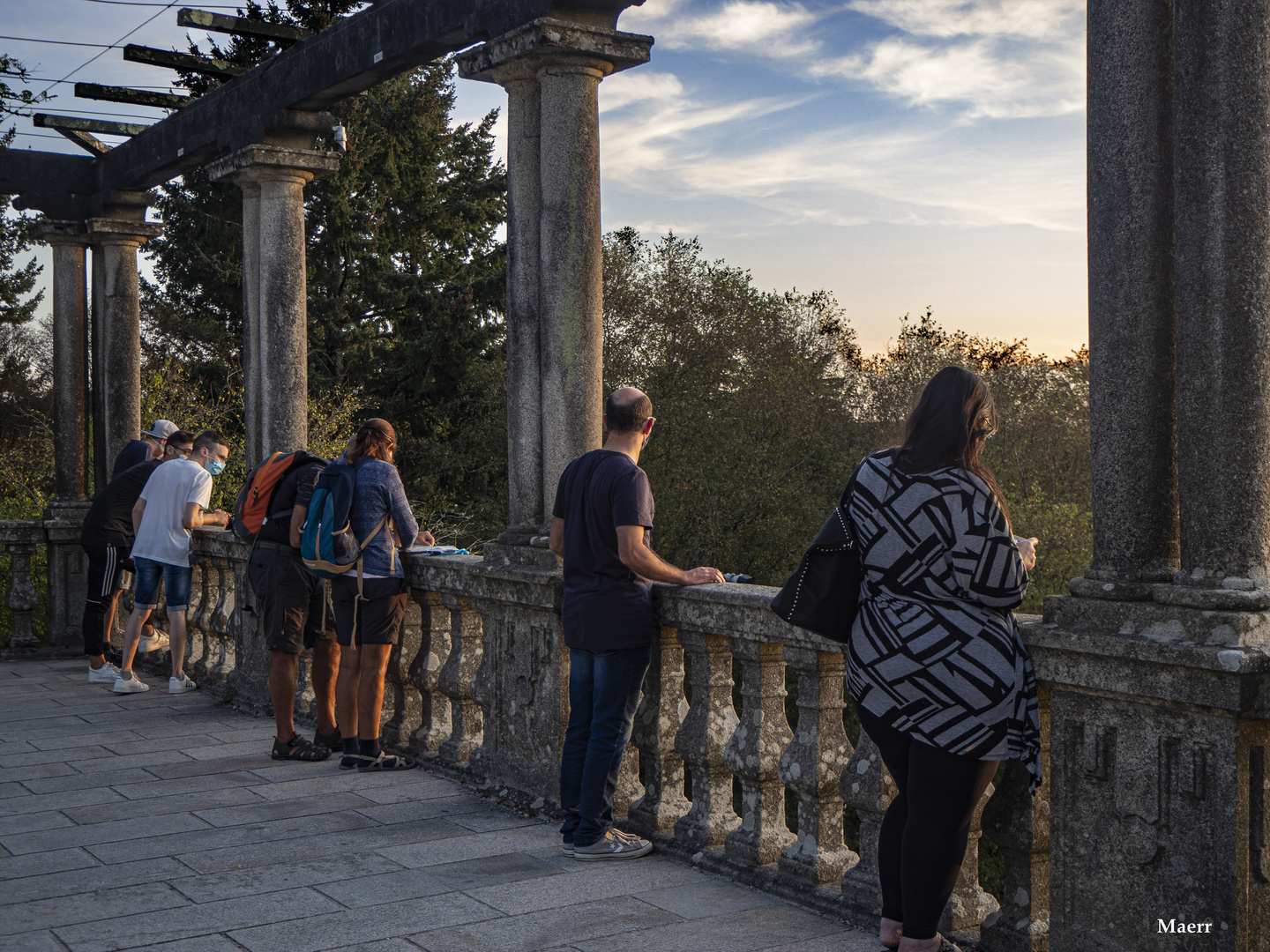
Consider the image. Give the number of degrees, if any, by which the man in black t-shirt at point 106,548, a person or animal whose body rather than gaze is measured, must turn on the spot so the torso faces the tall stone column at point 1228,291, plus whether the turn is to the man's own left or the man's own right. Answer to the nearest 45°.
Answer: approximately 90° to the man's own right

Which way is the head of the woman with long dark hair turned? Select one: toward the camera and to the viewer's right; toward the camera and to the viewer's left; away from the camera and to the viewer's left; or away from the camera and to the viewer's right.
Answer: away from the camera and to the viewer's right

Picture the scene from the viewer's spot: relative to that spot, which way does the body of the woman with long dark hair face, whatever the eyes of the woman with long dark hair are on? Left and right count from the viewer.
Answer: facing away from the viewer and to the right of the viewer

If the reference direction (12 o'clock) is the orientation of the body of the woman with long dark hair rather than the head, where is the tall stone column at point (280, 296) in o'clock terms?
The tall stone column is roughly at 9 o'clock from the woman with long dark hair.

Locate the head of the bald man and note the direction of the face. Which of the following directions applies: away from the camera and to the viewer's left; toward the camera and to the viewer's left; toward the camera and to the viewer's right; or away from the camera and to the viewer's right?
away from the camera and to the viewer's right

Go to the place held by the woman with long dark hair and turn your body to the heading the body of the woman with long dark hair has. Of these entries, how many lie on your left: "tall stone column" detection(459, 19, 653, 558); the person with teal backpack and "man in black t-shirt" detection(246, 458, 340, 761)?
3

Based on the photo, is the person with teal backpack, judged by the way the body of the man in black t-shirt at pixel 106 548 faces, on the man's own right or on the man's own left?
on the man's own right

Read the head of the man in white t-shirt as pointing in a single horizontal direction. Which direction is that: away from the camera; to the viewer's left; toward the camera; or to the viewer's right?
to the viewer's right

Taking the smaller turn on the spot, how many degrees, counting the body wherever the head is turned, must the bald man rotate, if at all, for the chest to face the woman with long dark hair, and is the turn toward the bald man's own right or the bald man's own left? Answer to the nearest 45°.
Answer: approximately 90° to the bald man's own right
